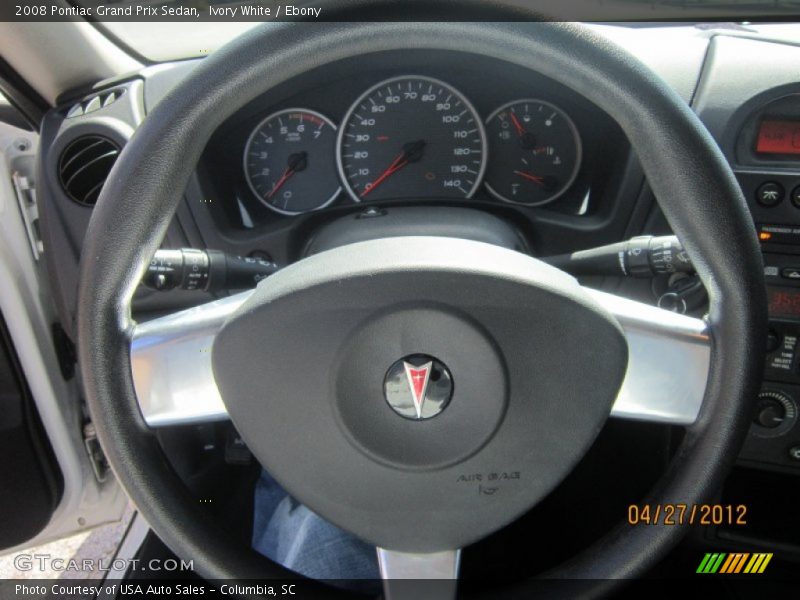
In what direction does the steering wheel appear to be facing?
toward the camera
